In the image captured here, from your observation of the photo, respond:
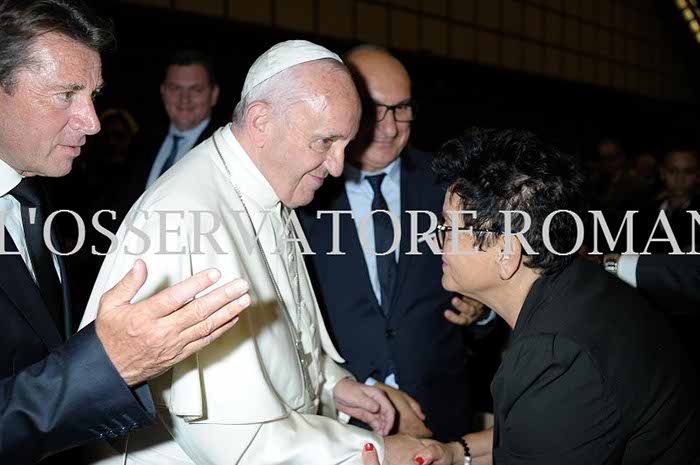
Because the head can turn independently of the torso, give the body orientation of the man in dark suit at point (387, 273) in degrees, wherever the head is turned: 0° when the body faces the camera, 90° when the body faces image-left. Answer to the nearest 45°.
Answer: approximately 0°

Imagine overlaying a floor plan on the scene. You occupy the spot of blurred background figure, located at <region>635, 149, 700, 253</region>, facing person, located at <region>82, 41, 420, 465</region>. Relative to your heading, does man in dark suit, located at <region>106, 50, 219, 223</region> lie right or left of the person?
right

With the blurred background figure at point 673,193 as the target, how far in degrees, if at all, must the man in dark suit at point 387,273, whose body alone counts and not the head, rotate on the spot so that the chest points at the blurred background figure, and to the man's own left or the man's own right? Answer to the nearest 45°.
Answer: approximately 135° to the man's own left

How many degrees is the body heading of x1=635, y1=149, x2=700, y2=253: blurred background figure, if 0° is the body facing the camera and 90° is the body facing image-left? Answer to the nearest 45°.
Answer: approximately 0°

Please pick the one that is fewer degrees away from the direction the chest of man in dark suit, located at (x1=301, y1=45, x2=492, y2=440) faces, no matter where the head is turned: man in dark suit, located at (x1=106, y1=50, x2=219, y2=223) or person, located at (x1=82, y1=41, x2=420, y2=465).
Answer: the person

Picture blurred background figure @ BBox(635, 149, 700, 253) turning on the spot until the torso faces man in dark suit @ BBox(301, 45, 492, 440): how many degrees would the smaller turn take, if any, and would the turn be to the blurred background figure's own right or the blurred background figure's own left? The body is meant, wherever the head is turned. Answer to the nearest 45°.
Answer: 0° — they already face them

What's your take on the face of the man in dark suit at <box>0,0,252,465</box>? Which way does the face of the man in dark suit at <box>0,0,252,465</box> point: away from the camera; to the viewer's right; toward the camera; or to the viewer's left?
to the viewer's right

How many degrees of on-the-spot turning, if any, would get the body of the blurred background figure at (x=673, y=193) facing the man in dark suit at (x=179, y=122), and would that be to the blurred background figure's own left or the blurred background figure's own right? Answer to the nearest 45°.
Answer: approximately 45° to the blurred background figure's own right

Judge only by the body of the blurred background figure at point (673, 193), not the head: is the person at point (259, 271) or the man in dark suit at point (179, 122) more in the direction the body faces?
the person
